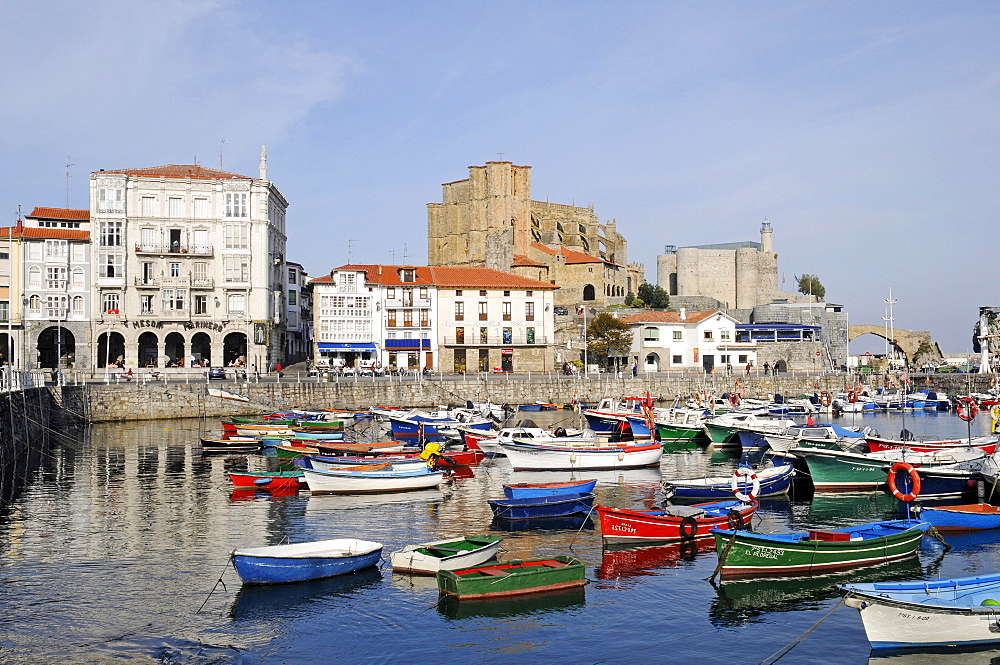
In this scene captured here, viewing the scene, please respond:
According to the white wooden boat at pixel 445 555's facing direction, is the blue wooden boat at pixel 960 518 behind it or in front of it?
in front

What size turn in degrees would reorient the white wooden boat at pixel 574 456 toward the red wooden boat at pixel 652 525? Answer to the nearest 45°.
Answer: approximately 90° to its left

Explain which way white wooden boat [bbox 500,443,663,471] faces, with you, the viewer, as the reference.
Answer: facing to the left of the viewer

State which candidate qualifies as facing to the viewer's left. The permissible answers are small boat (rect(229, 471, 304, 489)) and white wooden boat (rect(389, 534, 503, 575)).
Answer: the small boat

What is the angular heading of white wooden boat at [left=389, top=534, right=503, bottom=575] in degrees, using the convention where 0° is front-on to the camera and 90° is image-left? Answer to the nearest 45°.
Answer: approximately 225°

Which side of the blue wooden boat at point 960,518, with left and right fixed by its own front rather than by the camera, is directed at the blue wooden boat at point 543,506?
front

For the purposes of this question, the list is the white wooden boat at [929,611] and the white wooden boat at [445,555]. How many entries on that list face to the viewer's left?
1

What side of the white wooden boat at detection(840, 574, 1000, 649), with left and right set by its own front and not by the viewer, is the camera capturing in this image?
left

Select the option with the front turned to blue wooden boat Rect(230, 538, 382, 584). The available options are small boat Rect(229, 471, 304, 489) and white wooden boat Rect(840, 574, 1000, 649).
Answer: the white wooden boat

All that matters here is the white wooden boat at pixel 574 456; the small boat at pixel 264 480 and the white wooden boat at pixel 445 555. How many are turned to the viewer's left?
2

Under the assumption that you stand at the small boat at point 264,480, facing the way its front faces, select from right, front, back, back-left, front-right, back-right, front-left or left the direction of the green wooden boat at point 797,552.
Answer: back-left

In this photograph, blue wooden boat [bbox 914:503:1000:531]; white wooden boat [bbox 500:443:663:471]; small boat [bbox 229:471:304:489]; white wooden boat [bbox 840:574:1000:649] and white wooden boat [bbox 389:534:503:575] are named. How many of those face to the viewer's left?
4

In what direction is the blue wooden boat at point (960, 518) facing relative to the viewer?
to the viewer's left

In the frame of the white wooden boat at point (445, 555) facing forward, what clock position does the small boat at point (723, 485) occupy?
The small boat is roughly at 12 o'clock from the white wooden boat.

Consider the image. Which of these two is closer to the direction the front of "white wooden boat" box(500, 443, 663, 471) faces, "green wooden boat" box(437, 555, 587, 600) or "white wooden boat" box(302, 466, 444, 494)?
the white wooden boat

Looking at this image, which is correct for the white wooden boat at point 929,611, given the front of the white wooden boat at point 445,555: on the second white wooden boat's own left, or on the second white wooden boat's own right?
on the second white wooden boat's own right

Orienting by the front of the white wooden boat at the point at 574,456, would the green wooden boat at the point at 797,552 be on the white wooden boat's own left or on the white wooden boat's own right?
on the white wooden boat's own left

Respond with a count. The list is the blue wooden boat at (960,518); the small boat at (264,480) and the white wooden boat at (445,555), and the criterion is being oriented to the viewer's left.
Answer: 2

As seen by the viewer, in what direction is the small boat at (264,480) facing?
to the viewer's left
